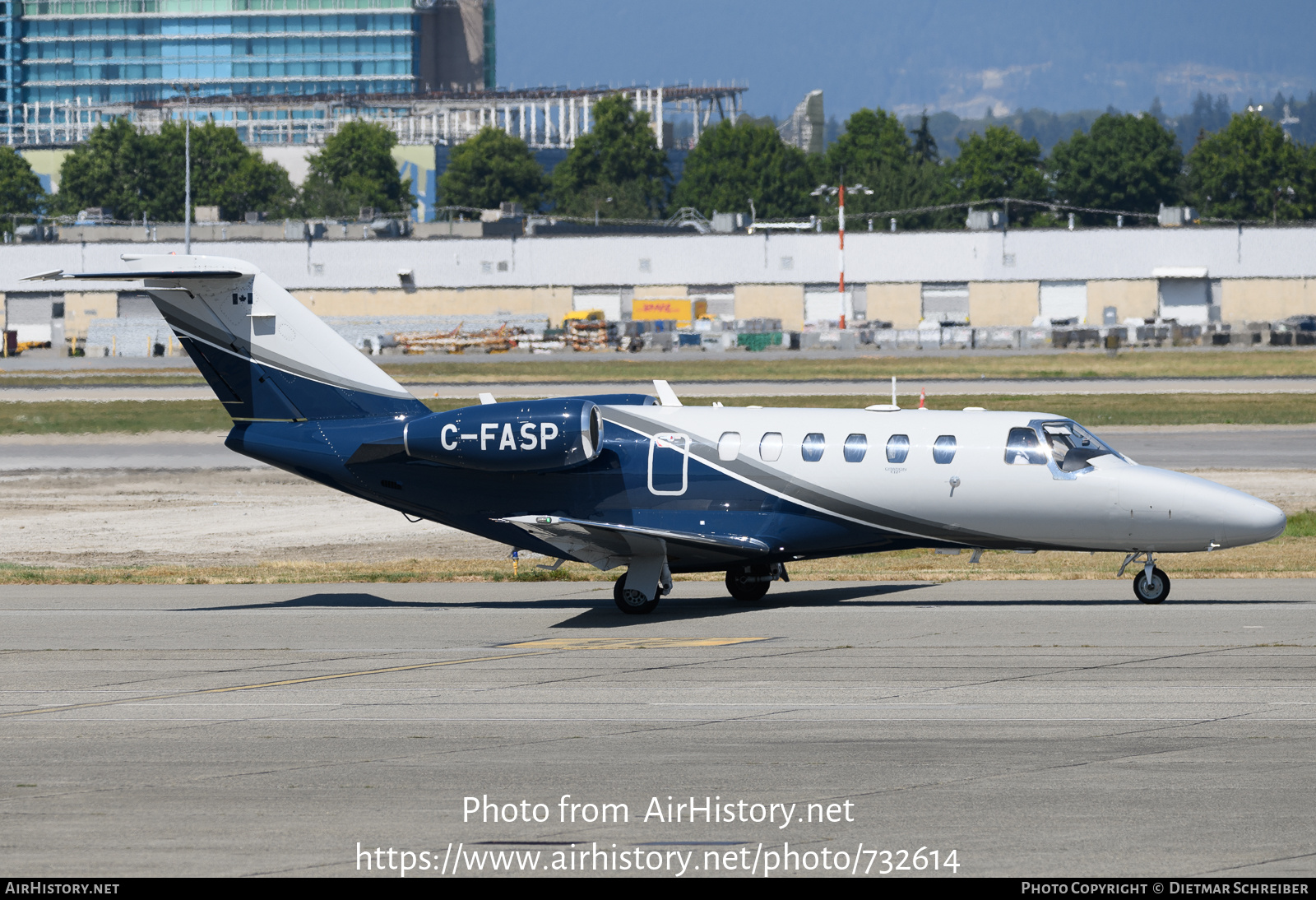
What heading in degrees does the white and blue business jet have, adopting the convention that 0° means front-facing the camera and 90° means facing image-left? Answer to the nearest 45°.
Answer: approximately 270°
